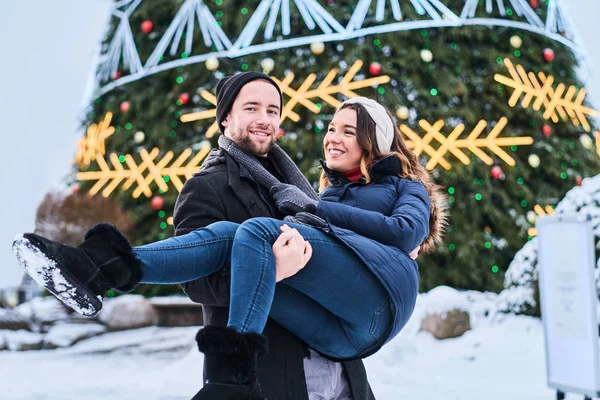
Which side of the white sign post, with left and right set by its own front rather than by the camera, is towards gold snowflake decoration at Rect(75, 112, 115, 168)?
right

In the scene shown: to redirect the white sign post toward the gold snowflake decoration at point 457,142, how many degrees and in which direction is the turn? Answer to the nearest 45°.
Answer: approximately 180°

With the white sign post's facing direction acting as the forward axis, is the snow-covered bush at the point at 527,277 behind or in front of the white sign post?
behind

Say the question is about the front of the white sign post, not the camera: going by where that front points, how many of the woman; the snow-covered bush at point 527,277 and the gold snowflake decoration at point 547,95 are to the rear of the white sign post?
2

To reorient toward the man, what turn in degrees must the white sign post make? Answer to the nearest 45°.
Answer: approximately 45° to its right

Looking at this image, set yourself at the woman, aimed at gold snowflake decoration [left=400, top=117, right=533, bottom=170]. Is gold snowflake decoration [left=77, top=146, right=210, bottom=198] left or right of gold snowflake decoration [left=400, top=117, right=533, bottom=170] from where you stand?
left

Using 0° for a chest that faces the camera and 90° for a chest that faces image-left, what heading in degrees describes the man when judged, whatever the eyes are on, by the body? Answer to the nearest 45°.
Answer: approximately 315°

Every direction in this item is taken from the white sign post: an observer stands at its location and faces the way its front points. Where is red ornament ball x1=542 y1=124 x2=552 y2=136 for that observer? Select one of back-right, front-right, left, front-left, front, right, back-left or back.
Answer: back
